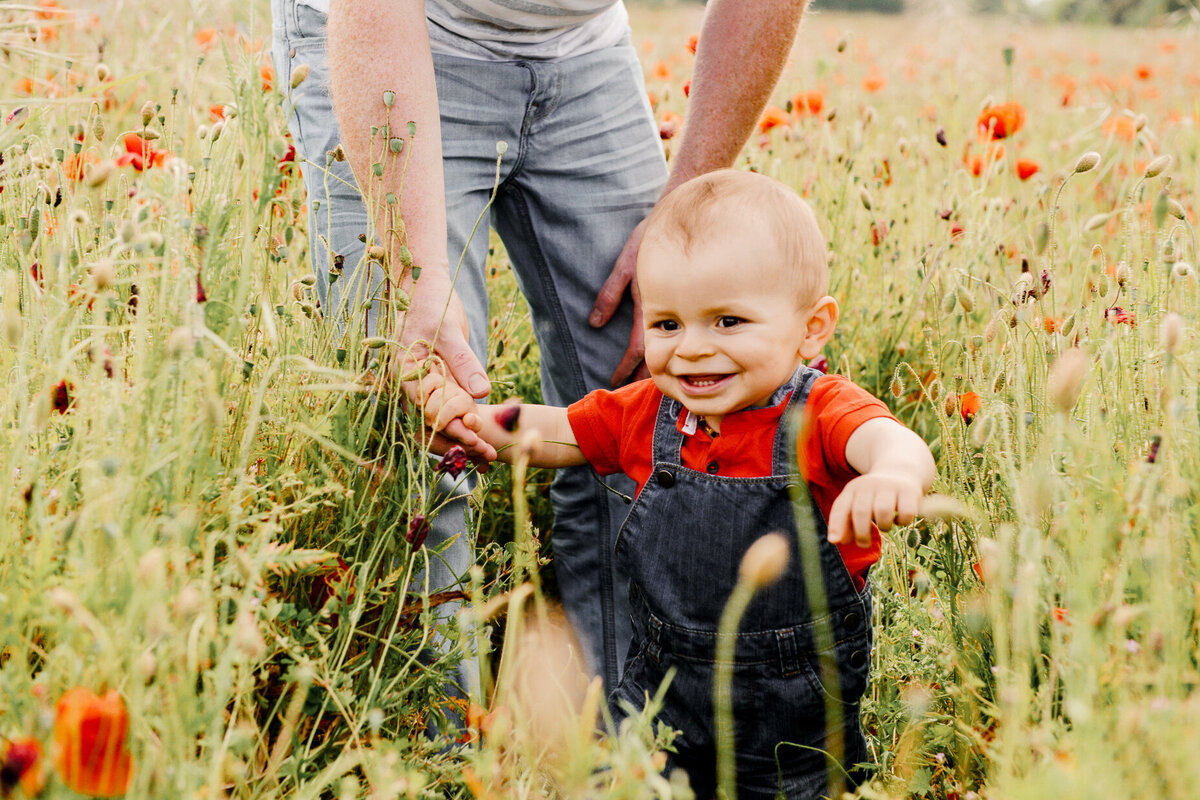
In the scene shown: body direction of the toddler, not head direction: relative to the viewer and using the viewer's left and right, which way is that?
facing the viewer and to the left of the viewer

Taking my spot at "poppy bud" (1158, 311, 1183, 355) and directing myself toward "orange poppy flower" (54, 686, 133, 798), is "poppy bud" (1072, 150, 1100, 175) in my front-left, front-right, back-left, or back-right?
back-right

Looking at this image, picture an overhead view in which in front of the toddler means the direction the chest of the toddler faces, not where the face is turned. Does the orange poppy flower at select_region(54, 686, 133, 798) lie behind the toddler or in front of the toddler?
in front

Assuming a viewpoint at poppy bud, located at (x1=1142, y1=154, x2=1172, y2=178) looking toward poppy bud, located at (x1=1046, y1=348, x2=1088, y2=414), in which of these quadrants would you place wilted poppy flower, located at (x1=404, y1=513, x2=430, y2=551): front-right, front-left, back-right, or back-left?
front-right

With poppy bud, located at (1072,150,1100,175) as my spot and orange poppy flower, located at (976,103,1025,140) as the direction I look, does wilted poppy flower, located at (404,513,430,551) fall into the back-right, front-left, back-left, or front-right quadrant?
back-left

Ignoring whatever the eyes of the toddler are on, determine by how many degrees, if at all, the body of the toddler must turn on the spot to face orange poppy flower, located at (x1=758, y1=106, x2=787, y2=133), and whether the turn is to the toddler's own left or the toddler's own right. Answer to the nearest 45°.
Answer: approximately 135° to the toddler's own right
